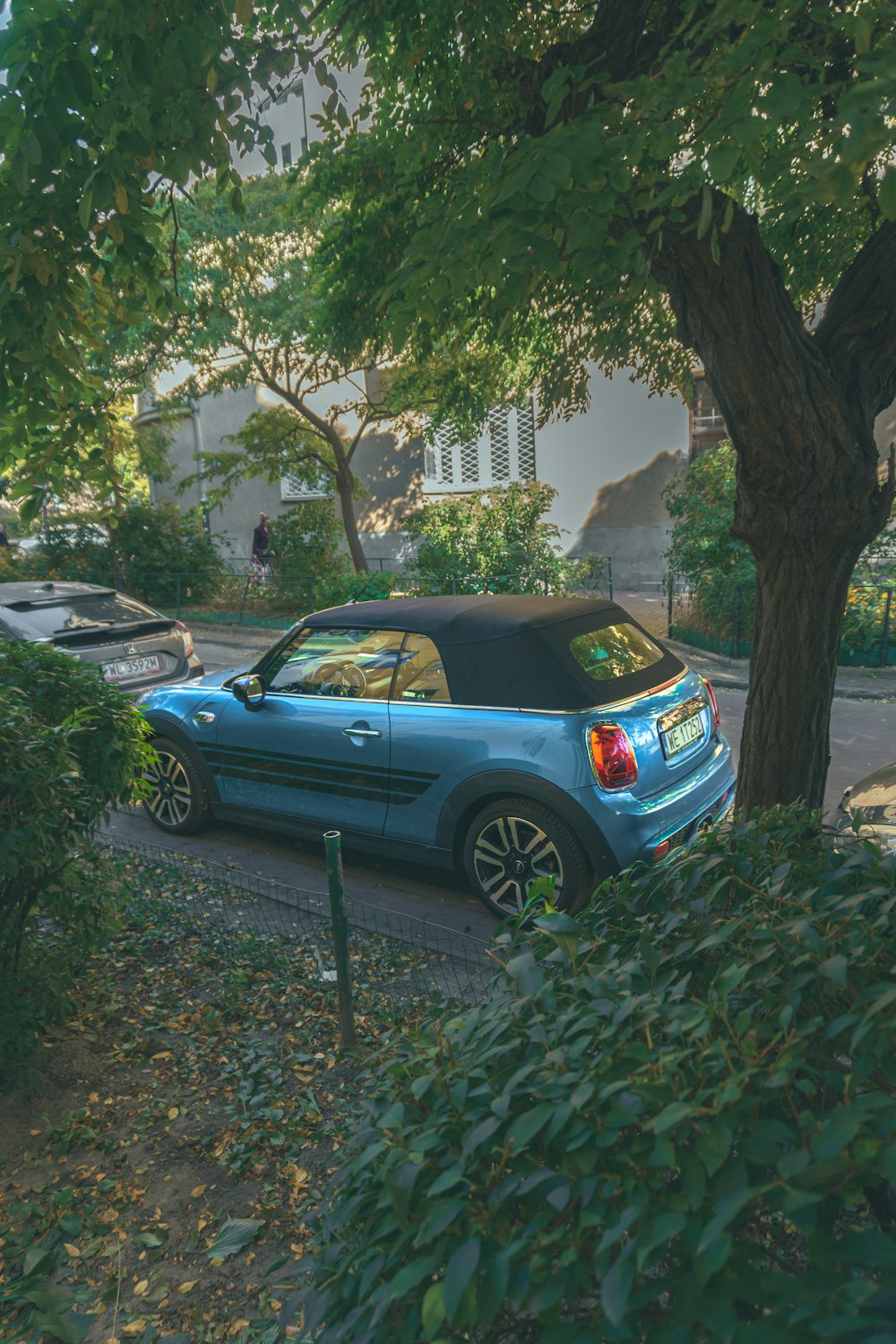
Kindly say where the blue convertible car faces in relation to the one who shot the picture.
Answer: facing away from the viewer and to the left of the viewer

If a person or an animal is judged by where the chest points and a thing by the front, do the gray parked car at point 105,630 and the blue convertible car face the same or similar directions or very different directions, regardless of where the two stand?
same or similar directions

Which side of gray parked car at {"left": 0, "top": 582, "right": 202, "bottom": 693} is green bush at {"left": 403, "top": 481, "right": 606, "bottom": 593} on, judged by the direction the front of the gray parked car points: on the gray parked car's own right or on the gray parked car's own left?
on the gray parked car's own right

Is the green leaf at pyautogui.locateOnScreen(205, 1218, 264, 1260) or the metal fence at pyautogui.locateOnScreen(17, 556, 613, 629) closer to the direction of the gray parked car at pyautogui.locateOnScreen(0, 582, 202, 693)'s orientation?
the metal fence

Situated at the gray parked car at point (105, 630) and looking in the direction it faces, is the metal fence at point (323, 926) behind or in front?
behind

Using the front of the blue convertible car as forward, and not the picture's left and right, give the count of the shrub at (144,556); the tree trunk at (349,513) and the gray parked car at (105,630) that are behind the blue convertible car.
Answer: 0

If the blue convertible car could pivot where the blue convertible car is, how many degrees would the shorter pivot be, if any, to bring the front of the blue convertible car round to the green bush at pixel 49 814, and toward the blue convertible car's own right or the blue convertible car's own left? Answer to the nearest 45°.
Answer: approximately 90° to the blue convertible car's own left

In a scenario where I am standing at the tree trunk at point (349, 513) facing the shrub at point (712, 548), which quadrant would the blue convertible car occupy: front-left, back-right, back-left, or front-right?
front-right

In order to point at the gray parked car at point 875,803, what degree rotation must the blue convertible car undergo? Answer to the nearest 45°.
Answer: approximately 135° to its right

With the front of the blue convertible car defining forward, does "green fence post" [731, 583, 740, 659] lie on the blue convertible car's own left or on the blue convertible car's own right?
on the blue convertible car's own right

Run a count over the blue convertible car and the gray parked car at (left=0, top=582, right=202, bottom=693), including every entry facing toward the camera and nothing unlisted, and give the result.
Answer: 0

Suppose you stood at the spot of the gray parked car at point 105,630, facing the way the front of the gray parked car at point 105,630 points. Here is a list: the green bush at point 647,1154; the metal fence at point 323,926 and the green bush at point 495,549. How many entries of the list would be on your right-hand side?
1

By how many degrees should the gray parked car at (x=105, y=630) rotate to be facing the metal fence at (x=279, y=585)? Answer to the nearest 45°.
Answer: approximately 45° to its right

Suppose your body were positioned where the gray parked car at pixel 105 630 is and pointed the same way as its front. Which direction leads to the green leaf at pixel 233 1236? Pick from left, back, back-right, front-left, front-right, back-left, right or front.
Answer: back-left

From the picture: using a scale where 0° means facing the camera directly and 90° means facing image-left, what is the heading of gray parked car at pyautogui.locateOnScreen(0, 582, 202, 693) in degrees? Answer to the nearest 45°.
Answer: approximately 135°

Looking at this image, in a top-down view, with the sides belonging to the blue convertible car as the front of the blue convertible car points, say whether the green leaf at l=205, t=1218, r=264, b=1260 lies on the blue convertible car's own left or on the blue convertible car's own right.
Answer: on the blue convertible car's own left
